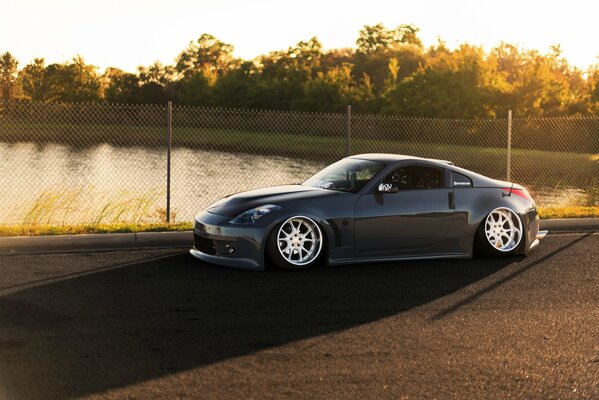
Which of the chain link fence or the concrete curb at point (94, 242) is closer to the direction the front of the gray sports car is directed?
the concrete curb

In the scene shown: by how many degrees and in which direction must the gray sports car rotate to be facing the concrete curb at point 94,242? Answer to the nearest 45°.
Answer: approximately 45° to its right

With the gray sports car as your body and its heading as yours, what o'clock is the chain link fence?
The chain link fence is roughly at 4 o'clock from the gray sports car.

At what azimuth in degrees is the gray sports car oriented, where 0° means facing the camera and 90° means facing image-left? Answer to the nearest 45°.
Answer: approximately 45°
